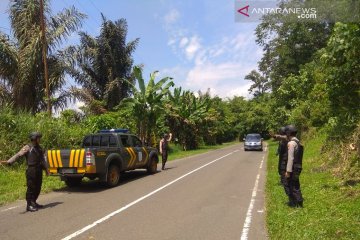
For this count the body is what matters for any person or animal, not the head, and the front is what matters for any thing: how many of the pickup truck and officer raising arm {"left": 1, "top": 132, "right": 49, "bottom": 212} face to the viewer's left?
0

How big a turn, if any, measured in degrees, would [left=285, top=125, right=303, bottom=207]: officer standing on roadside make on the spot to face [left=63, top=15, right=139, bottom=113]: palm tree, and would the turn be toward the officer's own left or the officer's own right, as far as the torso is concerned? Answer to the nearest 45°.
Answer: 0° — they already face it

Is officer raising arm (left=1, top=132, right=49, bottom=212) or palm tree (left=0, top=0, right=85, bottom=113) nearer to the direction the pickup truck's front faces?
the palm tree

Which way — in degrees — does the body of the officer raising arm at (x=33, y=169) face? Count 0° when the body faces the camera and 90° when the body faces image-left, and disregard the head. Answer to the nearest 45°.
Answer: approximately 315°

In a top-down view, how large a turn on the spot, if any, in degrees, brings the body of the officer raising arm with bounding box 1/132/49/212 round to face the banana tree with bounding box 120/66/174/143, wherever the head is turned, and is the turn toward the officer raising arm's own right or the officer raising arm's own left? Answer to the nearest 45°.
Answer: approximately 90° to the officer raising arm's own left

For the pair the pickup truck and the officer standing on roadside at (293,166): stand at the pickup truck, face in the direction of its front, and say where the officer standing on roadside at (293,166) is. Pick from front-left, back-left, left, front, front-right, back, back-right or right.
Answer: right

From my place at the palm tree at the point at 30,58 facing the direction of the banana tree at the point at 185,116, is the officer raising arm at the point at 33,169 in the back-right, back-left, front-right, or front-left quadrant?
back-right

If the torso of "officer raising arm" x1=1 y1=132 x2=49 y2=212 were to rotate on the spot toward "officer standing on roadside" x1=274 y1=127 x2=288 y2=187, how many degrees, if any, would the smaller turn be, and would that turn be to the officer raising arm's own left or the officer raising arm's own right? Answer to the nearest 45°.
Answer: approximately 45° to the officer raising arm's own left

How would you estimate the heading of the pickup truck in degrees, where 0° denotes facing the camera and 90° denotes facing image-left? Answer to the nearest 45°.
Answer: approximately 225°
